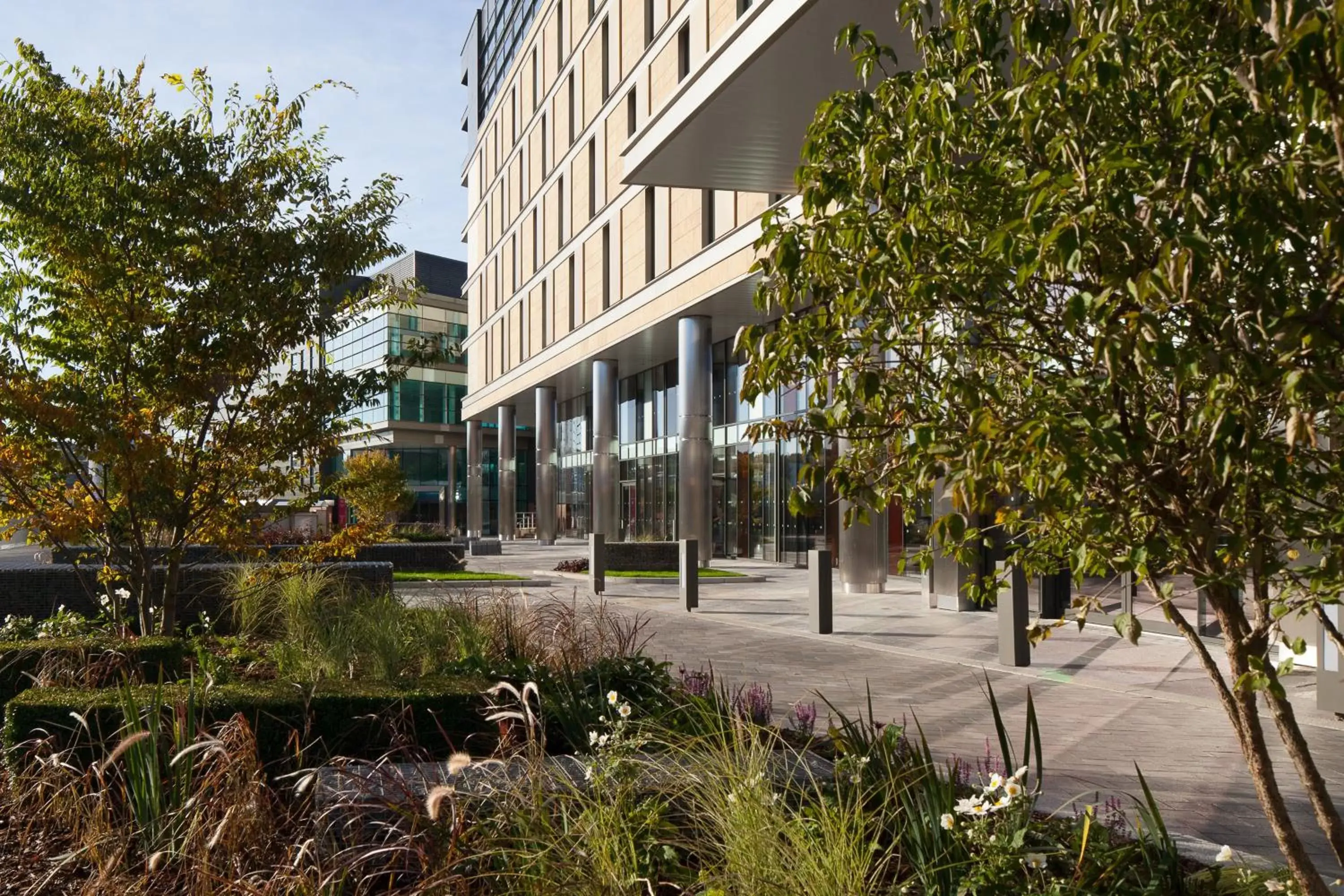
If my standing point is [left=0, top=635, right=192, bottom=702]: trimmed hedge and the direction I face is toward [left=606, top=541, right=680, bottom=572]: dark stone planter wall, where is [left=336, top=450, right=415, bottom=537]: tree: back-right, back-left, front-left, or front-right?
front-left

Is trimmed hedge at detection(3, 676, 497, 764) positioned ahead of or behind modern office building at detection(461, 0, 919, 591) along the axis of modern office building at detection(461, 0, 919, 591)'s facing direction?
ahead

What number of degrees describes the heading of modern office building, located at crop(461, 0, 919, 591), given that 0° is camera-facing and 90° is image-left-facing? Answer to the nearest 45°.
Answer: approximately 45°

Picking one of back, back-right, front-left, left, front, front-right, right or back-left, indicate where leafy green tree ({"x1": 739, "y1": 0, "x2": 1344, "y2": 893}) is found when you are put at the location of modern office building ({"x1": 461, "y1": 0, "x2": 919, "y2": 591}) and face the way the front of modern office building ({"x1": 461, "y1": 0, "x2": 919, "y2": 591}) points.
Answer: front-left

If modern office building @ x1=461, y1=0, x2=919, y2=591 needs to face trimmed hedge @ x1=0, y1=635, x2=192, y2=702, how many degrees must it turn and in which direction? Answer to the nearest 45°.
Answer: approximately 45° to its left

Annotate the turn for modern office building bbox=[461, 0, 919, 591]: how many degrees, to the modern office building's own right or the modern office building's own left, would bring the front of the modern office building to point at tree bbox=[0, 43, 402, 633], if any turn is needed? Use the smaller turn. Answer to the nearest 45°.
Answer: approximately 45° to the modern office building's own left

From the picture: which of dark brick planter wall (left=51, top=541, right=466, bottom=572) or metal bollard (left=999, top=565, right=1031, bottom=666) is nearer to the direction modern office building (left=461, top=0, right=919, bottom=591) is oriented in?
the dark brick planter wall

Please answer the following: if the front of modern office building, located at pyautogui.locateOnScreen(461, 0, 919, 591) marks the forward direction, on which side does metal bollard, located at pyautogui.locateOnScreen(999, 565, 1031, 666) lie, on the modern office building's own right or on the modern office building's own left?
on the modern office building's own left

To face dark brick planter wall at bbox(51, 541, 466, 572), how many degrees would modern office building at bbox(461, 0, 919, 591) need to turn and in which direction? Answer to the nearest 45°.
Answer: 0° — it already faces it

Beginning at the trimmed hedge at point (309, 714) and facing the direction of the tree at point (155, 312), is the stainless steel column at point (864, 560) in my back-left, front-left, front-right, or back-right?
front-right
